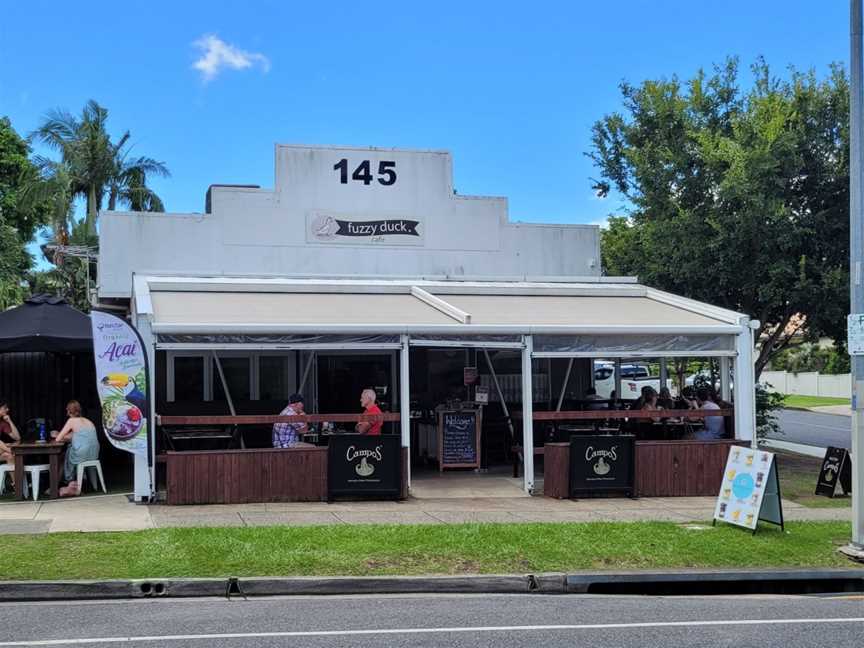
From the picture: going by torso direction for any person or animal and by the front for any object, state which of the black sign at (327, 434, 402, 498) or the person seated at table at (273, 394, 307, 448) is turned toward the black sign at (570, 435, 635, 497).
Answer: the person seated at table

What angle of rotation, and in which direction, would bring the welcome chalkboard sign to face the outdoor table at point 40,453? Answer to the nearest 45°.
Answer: approximately 45° to its right

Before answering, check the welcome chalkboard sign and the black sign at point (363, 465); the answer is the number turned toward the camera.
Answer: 2

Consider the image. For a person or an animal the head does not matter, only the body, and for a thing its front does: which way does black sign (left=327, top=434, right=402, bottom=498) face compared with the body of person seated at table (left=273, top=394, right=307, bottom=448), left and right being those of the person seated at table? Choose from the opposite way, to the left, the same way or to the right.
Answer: to the right

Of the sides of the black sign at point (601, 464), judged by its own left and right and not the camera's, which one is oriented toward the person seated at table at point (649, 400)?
back

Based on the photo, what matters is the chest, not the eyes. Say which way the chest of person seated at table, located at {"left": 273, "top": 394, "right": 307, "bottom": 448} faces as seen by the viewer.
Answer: to the viewer's right

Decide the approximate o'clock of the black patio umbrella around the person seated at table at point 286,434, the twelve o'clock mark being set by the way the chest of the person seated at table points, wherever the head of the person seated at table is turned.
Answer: The black patio umbrella is roughly at 7 o'clock from the person seated at table.
